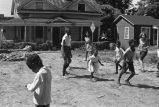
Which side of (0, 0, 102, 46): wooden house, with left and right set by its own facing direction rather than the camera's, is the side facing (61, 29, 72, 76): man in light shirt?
front

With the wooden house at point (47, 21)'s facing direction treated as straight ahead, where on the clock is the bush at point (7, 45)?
The bush is roughly at 1 o'clock from the wooden house.

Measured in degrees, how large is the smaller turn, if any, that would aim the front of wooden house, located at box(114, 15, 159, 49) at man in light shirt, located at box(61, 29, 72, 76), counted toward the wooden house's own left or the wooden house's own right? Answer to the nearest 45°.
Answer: approximately 45° to the wooden house's own right

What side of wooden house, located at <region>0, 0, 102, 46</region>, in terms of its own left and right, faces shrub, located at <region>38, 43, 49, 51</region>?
front

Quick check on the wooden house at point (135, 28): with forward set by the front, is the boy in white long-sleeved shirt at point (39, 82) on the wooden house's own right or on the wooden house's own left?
on the wooden house's own right

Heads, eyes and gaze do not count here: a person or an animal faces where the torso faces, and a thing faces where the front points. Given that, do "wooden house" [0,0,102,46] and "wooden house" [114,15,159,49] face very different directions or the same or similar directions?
same or similar directions

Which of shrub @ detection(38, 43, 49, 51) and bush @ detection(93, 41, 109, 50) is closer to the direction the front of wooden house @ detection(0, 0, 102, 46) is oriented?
the shrub

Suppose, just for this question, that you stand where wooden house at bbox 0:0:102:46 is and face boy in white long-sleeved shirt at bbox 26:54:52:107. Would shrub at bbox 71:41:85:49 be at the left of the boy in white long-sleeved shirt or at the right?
left

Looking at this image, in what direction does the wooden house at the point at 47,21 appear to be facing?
toward the camera

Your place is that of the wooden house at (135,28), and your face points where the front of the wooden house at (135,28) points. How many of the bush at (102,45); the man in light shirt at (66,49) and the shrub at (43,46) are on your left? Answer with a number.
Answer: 0

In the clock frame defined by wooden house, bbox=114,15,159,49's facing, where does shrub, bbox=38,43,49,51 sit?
The shrub is roughly at 3 o'clock from the wooden house.

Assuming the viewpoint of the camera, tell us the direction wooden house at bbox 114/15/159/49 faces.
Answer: facing the viewer and to the right of the viewer

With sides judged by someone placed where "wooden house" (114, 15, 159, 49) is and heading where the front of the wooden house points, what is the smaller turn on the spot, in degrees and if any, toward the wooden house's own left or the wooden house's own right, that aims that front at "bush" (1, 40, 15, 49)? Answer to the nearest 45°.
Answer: approximately 90° to the wooden house's own right

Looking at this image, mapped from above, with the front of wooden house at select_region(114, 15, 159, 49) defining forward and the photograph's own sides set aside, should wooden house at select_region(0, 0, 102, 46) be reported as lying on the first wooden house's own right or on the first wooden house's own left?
on the first wooden house's own right

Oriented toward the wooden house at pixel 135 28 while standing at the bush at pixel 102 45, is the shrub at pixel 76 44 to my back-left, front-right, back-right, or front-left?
back-left

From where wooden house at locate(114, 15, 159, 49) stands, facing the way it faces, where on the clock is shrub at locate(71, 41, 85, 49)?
The shrub is roughly at 3 o'clock from the wooden house.

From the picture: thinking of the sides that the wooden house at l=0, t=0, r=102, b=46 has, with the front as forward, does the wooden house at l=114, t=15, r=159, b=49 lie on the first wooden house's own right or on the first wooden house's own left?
on the first wooden house's own left
